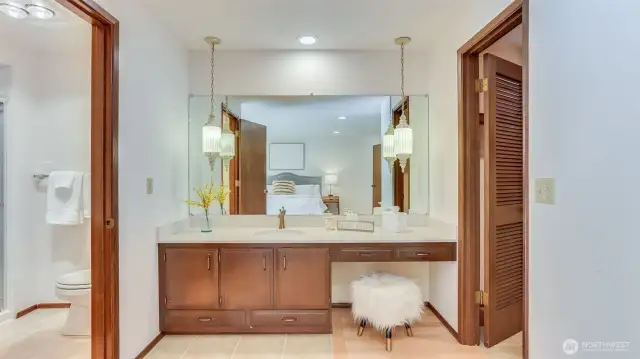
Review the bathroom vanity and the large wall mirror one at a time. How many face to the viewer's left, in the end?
0

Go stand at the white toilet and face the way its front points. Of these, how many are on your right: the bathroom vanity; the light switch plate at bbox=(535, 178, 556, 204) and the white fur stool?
0

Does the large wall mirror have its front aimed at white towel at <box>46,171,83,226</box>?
no

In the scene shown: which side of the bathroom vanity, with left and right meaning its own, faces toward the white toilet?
right

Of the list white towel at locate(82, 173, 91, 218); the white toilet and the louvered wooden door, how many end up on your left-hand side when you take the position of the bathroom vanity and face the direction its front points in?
1

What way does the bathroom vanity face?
toward the camera

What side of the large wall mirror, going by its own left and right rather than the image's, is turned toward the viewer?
front

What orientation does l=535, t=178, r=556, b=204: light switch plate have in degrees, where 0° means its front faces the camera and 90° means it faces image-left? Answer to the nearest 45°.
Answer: approximately 45°

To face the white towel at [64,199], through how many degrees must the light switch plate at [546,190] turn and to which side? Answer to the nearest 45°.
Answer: approximately 45° to its right

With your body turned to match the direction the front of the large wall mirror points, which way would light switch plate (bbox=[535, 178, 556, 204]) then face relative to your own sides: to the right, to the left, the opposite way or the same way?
to the right

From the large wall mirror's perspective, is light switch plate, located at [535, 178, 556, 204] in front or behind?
in front

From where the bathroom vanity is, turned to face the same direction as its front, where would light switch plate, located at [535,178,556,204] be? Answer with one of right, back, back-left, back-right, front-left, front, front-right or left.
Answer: front-left
